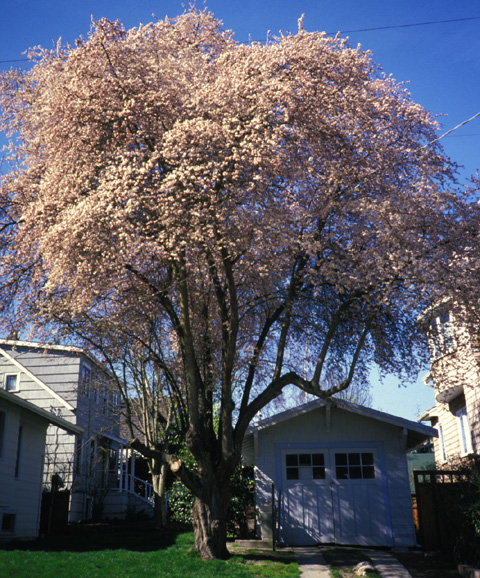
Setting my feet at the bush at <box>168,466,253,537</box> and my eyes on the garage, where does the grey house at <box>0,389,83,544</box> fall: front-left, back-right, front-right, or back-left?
back-right

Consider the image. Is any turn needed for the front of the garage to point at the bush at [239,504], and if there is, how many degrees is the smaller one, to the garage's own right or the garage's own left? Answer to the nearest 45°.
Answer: approximately 135° to the garage's own right

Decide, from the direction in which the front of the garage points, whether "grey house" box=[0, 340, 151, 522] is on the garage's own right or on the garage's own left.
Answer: on the garage's own right

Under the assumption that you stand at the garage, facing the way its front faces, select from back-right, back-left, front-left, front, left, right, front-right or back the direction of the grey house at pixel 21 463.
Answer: right

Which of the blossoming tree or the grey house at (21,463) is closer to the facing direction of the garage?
the blossoming tree

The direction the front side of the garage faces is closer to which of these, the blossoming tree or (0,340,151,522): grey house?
the blossoming tree

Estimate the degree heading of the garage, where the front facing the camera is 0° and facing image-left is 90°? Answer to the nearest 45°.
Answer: approximately 0°
